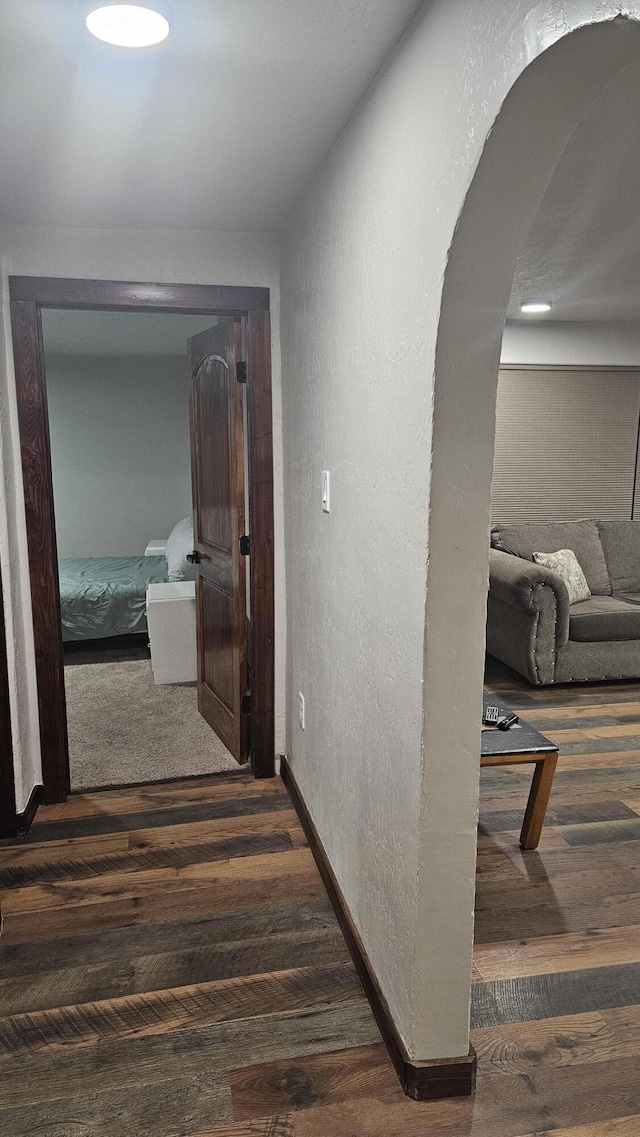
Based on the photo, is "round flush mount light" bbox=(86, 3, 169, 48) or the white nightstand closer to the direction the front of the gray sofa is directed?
the round flush mount light

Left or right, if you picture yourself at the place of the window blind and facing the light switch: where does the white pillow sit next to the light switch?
right

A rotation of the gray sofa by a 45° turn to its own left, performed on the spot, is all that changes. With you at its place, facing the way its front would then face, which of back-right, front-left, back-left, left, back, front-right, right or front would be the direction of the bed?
back

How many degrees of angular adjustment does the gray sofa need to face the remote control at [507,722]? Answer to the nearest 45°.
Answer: approximately 45° to its right

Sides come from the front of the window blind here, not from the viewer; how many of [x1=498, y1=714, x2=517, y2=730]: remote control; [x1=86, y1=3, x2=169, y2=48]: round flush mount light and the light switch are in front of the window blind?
3

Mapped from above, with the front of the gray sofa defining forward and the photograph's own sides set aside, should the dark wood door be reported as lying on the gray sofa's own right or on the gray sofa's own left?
on the gray sofa's own right

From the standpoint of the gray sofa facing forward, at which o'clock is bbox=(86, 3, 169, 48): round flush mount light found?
The round flush mount light is roughly at 2 o'clock from the gray sofa.

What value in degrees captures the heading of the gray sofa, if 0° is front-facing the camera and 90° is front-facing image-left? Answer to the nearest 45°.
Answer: approximately 315°

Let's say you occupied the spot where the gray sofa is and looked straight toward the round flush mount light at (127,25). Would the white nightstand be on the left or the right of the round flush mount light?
right

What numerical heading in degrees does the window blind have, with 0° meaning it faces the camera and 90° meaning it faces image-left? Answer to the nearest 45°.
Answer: approximately 0°
